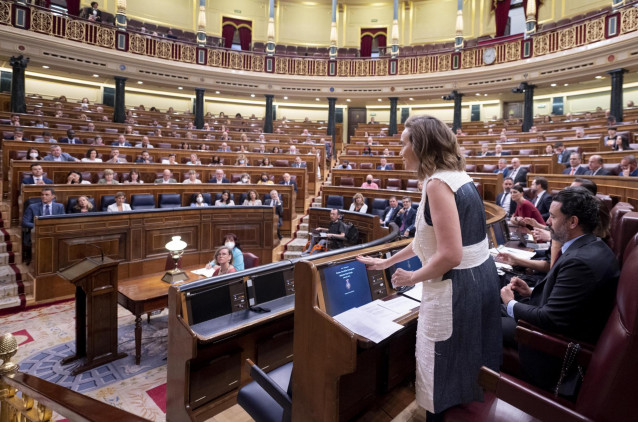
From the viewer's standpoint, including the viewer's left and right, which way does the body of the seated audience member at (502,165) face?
facing the viewer and to the left of the viewer

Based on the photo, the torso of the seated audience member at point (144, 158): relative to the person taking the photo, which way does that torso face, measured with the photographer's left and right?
facing the viewer

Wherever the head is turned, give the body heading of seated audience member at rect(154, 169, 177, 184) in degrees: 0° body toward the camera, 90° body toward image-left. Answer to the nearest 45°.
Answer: approximately 0°

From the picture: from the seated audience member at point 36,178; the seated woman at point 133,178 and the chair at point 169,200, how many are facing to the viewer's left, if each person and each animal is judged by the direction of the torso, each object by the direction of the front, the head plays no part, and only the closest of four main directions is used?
0

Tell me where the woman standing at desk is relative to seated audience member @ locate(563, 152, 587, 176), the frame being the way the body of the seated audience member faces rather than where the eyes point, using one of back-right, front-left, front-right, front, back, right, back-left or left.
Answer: front-left

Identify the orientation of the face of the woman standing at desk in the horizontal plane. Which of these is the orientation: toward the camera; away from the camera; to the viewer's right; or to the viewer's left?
to the viewer's left

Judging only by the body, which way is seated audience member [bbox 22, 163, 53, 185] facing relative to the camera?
toward the camera

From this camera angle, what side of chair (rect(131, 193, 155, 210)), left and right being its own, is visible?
front

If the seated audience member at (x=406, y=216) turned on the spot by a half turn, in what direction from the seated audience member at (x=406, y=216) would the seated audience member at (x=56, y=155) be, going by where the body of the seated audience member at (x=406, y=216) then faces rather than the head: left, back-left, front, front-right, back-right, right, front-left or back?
back-left

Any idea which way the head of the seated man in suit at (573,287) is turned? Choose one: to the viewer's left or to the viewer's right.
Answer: to the viewer's left

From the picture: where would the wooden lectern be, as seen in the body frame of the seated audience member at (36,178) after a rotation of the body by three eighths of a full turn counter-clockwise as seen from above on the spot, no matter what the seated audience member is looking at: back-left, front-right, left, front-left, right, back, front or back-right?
back-right

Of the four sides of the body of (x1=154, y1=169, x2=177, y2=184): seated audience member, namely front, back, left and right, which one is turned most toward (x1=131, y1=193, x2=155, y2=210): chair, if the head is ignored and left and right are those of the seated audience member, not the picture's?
front

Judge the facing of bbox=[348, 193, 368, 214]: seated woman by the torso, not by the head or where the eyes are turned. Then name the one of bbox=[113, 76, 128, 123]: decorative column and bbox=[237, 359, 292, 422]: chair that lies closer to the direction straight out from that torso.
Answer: the chair
